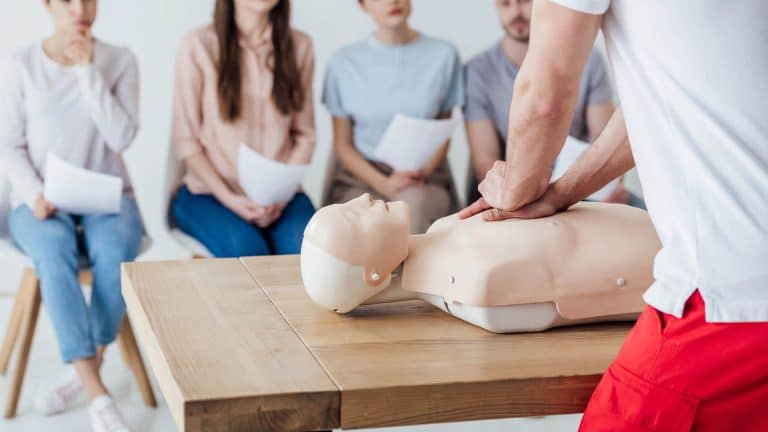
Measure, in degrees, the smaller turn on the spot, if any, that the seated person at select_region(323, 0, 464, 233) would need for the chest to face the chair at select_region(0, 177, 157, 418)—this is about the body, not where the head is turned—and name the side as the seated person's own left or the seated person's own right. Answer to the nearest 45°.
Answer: approximately 45° to the seated person's own right

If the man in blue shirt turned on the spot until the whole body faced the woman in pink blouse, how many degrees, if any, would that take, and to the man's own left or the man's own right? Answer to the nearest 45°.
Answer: approximately 90° to the man's own right

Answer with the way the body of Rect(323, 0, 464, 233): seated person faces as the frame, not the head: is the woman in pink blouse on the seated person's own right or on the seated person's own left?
on the seated person's own right

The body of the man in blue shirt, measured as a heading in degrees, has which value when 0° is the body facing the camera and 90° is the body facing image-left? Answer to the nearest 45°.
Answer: approximately 0°

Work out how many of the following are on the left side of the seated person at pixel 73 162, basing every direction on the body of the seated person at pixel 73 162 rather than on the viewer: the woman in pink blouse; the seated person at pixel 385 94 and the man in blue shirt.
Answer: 3

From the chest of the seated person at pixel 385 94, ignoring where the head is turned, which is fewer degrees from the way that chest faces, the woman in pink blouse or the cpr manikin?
the cpr manikin

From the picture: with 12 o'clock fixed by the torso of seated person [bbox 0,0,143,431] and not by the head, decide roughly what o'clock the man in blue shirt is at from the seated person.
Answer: The man in blue shirt is roughly at 9 o'clock from the seated person.

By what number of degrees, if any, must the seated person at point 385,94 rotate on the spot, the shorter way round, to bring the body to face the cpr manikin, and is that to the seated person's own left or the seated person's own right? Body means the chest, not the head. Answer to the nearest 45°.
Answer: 0° — they already face it

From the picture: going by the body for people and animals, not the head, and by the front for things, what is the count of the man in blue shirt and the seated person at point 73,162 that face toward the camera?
2

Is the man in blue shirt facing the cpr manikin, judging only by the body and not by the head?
yes
